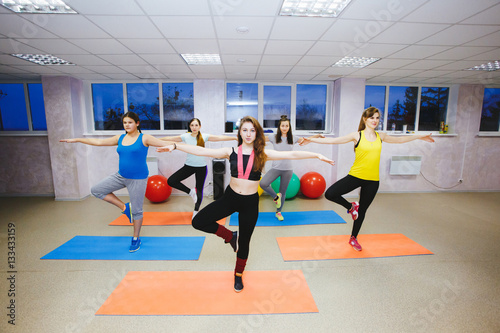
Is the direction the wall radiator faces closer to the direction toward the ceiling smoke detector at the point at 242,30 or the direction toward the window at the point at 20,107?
the ceiling smoke detector

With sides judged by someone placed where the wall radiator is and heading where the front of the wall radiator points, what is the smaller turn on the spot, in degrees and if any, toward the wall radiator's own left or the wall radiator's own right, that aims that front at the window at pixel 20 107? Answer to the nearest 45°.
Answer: approximately 45° to the wall radiator's own right

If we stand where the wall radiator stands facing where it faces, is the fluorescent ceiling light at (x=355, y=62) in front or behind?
in front

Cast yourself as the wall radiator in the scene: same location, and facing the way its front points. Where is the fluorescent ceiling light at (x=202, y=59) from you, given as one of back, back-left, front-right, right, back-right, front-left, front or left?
front-right

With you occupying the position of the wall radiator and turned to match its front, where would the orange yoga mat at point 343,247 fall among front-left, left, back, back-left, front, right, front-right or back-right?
front

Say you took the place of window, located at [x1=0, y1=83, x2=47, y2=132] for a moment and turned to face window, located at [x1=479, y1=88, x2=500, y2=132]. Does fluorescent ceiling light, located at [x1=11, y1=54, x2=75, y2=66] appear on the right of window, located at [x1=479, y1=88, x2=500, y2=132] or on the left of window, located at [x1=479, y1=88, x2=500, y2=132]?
right

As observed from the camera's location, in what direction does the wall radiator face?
facing the viewer

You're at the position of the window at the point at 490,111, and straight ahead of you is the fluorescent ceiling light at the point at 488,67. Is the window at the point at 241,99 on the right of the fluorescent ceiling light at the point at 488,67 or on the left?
right

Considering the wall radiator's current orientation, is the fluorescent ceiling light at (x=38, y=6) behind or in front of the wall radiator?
in front

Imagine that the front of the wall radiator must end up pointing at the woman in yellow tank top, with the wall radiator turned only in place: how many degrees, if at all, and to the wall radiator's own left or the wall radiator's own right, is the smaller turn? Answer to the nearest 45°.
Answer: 0° — it already faces them

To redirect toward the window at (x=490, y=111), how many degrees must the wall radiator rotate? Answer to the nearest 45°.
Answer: approximately 135° to its left

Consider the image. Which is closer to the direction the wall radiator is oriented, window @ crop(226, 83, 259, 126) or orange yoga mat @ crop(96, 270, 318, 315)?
the orange yoga mat

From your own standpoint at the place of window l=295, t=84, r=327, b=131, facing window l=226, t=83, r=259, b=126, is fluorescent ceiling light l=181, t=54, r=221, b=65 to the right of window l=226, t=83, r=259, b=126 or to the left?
left
